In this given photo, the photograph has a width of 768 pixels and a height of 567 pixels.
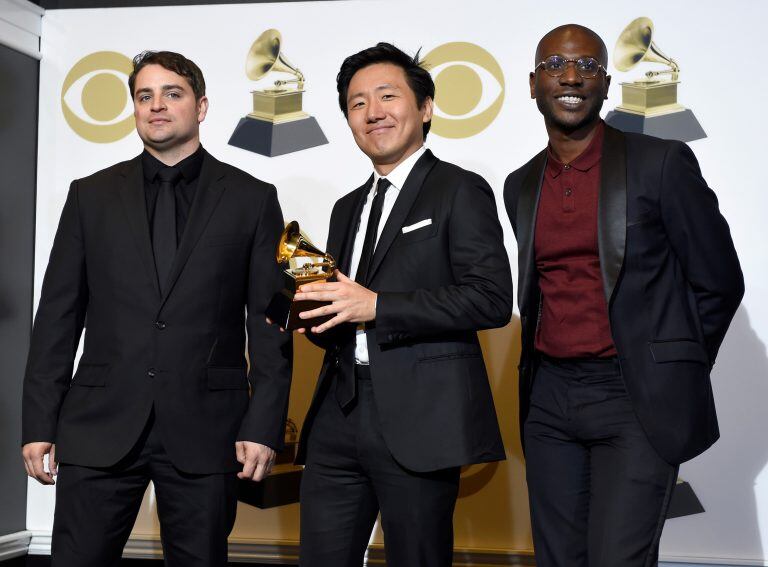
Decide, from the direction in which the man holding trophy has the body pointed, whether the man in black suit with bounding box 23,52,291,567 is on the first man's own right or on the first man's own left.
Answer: on the first man's own right

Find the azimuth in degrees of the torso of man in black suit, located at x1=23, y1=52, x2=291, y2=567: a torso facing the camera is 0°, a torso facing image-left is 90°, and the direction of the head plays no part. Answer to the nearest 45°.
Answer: approximately 0°

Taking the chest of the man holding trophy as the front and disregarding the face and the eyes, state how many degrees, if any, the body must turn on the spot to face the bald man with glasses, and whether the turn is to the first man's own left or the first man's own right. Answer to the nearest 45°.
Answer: approximately 135° to the first man's own left

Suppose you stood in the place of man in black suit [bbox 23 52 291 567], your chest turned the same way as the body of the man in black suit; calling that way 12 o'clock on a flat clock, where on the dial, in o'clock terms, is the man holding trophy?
The man holding trophy is roughly at 10 o'clock from the man in black suit.

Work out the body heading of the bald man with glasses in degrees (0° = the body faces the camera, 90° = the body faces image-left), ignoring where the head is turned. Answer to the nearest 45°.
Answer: approximately 45°

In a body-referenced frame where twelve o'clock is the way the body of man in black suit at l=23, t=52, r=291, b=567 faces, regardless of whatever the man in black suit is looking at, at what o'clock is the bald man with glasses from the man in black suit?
The bald man with glasses is roughly at 10 o'clock from the man in black suit.
